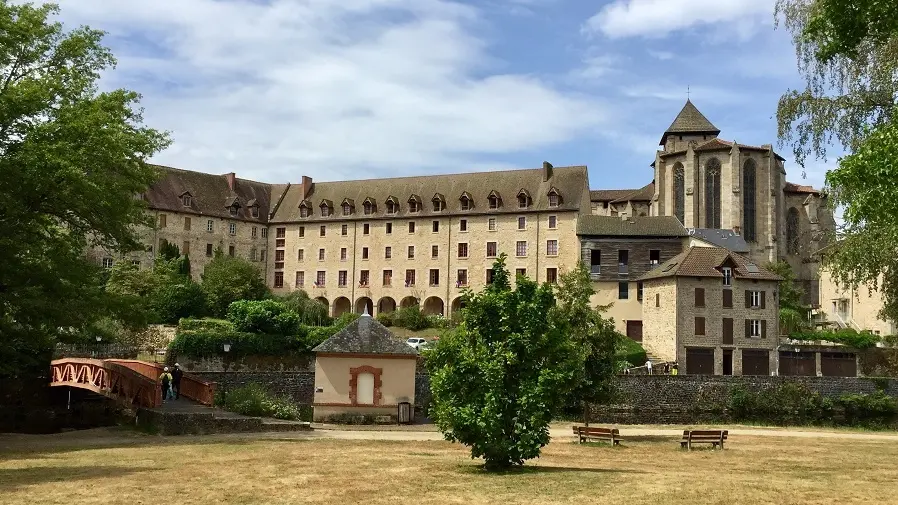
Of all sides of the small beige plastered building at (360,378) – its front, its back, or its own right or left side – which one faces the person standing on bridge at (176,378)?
right

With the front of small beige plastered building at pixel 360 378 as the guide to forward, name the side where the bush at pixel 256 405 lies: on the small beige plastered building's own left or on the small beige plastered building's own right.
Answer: on the small beige plastered building's own right

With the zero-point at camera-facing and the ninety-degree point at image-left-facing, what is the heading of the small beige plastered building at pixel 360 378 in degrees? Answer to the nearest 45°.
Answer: approximately 0°

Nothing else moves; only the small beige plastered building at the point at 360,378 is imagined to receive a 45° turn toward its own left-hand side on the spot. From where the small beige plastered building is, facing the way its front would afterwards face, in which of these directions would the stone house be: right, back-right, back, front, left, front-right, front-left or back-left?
left

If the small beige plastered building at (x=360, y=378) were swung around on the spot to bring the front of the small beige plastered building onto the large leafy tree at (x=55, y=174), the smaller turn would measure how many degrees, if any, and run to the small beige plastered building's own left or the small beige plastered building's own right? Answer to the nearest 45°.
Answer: approximately 45° to the small beige plastered building's own right

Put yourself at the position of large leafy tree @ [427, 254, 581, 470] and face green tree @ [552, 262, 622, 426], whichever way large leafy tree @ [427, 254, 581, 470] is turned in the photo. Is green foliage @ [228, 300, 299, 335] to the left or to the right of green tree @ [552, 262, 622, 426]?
left

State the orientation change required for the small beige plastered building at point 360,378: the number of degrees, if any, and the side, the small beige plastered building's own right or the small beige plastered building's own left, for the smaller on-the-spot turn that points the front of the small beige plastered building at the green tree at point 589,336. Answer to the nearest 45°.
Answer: approximately 45° to the small beige plastered building's own left

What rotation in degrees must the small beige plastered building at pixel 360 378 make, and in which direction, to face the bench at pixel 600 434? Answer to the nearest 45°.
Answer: approximately 45° to its left

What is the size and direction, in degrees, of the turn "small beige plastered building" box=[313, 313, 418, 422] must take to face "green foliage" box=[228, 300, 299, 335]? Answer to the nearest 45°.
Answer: approximately 180°
